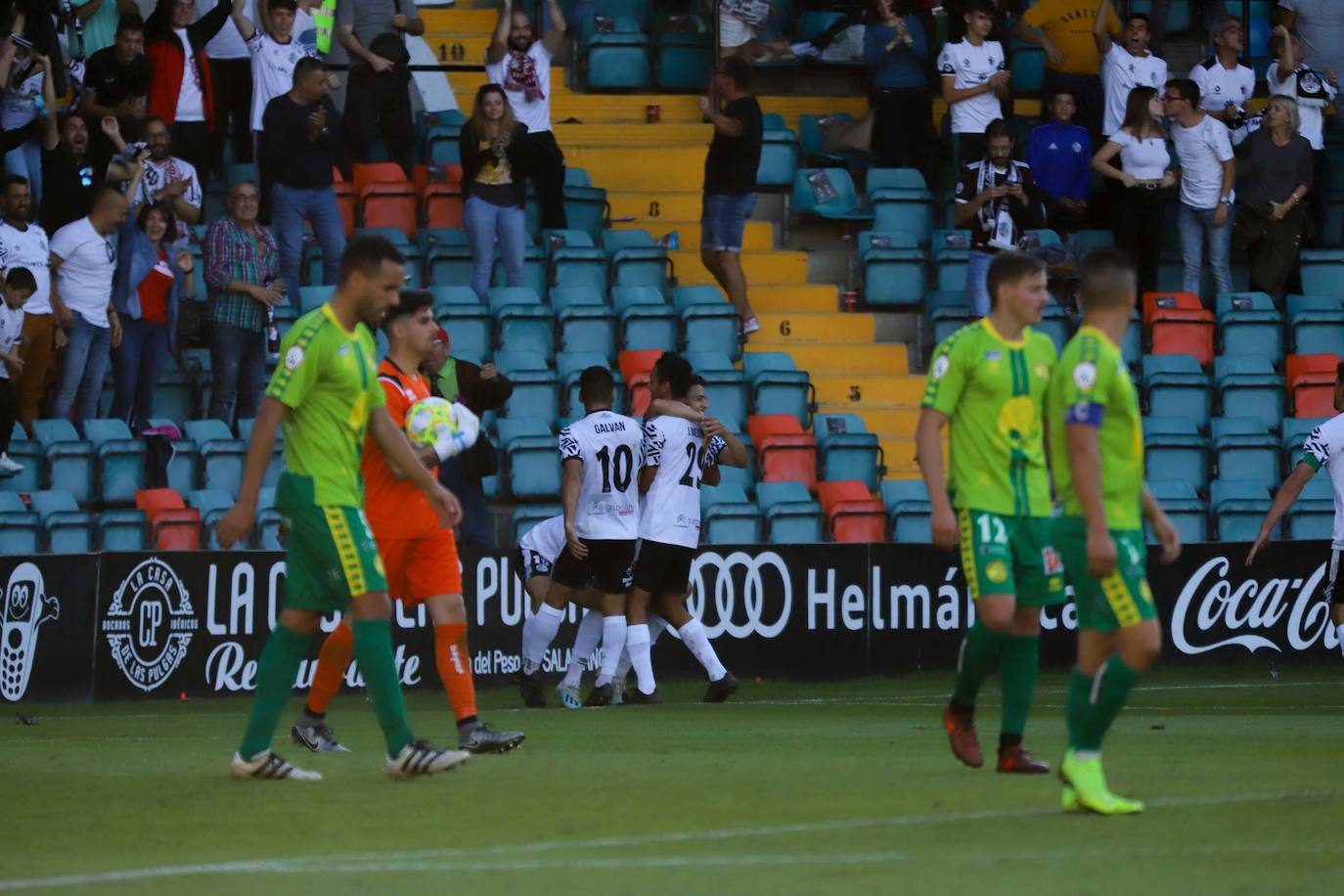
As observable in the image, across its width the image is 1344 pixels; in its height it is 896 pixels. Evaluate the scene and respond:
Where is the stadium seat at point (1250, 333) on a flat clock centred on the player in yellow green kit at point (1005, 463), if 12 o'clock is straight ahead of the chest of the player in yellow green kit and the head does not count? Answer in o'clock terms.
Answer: The stadium seat is roughly at 8 o'clock from the player in yellow green kit.

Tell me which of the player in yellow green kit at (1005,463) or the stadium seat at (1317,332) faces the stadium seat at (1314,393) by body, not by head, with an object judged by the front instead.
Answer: the stadium seat at (1317,332)

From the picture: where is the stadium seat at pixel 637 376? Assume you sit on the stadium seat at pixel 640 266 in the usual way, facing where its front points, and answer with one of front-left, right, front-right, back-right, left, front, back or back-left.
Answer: front-right

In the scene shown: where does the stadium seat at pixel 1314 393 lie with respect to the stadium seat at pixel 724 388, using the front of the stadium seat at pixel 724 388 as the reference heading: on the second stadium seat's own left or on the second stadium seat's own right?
on the second stadium seat's own left

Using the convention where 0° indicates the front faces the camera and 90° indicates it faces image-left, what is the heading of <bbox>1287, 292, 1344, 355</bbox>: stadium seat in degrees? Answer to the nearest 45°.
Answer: approximately 0°

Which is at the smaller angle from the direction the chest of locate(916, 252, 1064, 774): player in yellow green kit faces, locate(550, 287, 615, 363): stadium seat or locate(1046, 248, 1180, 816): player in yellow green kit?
the player in yellow green kit

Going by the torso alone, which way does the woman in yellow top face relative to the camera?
toward the camera

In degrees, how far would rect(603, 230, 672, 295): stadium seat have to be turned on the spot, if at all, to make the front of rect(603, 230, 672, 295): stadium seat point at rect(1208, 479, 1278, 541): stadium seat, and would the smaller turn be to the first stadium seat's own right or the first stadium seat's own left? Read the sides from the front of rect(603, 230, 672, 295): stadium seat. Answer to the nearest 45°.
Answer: approximately 45° to the first stadium seat's own left

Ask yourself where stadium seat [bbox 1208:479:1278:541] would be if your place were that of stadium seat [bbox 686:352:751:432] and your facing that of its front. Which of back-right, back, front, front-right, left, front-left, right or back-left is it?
left

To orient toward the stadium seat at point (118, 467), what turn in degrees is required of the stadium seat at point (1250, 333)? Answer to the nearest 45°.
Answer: approximately 45° to its right
